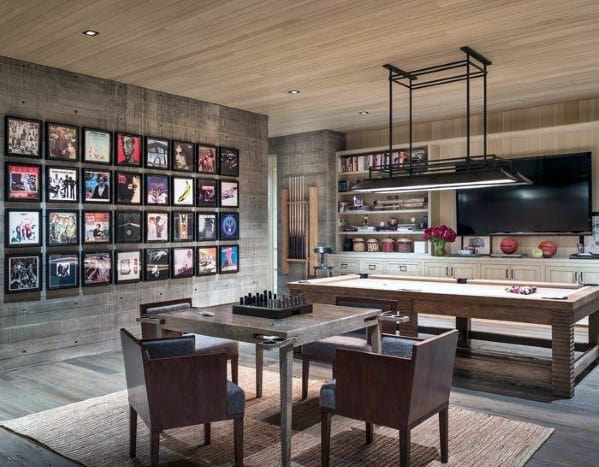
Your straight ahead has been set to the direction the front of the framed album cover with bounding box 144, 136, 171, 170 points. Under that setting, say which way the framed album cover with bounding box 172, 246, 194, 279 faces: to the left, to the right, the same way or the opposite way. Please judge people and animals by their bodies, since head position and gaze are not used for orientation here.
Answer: the same way

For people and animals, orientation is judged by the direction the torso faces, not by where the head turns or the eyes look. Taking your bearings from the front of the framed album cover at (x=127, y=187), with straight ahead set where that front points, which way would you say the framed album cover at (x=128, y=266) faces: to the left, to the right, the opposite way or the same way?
the same way

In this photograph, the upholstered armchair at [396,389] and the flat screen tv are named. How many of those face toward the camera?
1

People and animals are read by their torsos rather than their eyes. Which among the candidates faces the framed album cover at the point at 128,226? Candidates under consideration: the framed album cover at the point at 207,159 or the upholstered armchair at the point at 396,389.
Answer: the upholstered armchair

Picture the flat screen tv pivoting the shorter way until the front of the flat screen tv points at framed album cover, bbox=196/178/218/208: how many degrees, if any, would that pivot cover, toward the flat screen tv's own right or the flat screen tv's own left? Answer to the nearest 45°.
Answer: approximately 45° to the flat screen tv's own right

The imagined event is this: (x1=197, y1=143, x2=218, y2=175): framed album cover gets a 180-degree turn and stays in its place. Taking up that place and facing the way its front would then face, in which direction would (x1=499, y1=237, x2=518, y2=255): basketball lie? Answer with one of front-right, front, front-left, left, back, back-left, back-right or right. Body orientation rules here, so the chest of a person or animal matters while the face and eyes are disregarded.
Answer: back-right

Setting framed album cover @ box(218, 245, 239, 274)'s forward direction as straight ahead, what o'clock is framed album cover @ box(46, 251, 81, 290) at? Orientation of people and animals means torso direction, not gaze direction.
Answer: framed album cover @ box(46, 251, 81, 290) is roughly at 3 o'clock from framed album cover @ box(218, 245, 239, 274).

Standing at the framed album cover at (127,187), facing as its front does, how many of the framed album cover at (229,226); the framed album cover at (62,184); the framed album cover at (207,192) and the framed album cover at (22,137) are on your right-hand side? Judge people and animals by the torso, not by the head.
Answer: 2

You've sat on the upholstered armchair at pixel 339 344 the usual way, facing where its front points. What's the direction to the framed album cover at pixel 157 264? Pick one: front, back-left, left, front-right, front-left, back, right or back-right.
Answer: right

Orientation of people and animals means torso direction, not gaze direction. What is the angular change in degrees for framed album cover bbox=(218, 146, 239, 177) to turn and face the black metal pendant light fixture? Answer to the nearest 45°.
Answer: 0° — it already faces it

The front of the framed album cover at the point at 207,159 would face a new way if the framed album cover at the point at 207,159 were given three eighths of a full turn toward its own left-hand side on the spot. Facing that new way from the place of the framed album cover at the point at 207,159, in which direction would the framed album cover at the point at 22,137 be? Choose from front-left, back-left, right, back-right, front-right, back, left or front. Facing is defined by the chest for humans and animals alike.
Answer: back-left

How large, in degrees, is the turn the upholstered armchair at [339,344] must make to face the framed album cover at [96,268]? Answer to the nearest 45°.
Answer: approximately 90° to its right

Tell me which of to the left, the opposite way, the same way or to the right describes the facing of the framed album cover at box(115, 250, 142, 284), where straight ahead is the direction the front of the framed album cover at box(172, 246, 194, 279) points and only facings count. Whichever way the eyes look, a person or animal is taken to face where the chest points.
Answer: the same way

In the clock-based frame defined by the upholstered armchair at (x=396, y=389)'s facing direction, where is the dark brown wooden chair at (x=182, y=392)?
The dark brown wooden chair is roughly at 10 o'clock from the upholstered armchair.

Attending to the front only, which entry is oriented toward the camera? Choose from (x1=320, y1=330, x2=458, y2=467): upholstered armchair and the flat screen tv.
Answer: the flat screen tv

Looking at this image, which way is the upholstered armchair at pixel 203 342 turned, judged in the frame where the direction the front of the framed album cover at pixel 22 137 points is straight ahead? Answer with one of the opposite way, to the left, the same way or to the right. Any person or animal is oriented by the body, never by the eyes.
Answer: the same way

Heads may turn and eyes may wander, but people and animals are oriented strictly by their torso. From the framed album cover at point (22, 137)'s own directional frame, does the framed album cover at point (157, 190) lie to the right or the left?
on its left

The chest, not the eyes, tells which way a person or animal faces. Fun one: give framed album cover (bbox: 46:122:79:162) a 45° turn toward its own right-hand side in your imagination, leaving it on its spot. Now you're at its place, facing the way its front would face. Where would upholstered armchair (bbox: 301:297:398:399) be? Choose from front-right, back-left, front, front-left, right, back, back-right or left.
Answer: front-left

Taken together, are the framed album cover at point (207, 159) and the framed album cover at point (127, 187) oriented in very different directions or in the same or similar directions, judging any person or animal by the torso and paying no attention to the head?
same or similar directions

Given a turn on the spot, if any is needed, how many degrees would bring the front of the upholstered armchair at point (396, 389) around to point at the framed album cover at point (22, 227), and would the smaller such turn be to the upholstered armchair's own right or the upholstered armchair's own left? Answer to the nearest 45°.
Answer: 0° — it already faces it
